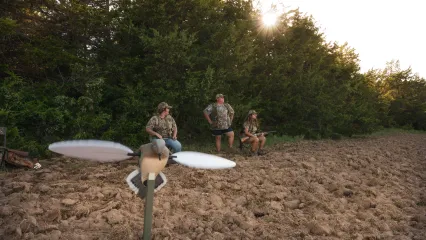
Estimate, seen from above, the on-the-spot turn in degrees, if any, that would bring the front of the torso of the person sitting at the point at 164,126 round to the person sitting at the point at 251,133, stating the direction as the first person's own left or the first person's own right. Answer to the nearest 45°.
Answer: approximately 90° to the first person's own left

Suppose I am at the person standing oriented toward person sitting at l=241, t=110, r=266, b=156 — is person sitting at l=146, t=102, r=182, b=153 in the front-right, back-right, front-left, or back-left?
back-right

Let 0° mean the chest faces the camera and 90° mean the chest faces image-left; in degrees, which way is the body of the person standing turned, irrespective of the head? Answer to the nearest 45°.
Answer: approximately 0°

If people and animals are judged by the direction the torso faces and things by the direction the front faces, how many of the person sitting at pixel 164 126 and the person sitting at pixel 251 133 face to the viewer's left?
0

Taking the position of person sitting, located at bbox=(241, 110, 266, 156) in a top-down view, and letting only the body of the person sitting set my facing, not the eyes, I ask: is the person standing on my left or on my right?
on my right

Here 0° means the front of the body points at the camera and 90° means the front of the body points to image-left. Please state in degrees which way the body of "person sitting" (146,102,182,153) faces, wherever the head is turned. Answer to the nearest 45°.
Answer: approximately 315°

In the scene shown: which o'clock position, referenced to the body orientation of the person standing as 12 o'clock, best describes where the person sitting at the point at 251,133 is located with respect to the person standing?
The person sitting is roughly at 9 o'clock from the person standing.

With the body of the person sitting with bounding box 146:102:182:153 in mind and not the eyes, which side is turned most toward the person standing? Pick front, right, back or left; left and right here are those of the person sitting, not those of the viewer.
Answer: left

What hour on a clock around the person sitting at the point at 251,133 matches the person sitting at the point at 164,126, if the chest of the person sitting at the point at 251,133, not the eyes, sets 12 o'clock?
the person sitting at the point at 164,126 is roughly at 3 o'clock from the person sitting at the point at 251,133.
